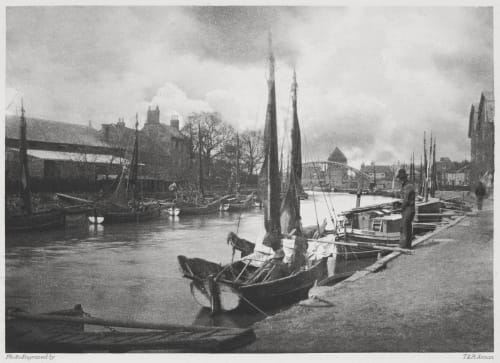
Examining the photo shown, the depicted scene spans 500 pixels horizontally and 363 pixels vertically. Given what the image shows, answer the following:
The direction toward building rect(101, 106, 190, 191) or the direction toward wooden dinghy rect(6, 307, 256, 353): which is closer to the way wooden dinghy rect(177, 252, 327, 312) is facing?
the building

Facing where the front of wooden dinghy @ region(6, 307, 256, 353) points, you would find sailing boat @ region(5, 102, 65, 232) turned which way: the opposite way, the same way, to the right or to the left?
the opposite way

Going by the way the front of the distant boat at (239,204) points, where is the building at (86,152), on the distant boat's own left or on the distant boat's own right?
on the distant boat's own right

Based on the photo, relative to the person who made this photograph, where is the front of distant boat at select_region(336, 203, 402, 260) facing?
facing to the left of the viewer

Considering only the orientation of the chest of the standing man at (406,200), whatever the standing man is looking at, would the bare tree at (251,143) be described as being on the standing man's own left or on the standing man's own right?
on the standing man's own right
